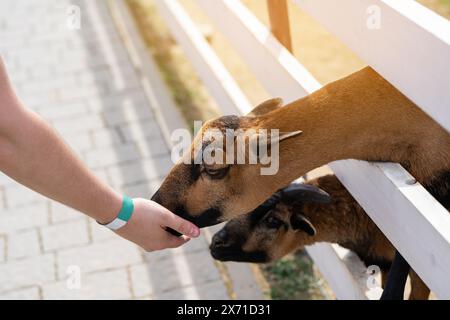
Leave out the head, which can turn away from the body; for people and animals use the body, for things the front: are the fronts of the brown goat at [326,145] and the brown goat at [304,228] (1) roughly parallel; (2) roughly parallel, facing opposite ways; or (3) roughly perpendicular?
roughly parallel

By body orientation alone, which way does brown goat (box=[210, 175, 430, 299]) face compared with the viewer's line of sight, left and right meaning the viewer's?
facing to the left of the viewer

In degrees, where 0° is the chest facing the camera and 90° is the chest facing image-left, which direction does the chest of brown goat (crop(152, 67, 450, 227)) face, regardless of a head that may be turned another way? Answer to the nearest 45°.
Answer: approximately 90°

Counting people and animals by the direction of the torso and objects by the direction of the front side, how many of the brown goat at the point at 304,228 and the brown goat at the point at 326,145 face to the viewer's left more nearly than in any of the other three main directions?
2
